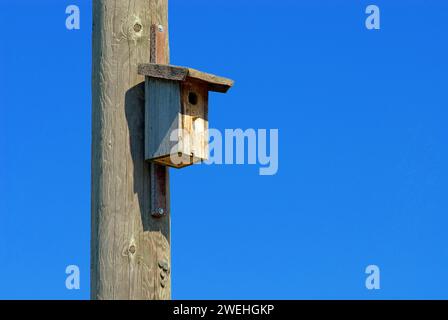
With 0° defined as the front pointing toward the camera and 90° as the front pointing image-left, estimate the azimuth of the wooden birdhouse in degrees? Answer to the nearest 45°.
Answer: approximately 315°
